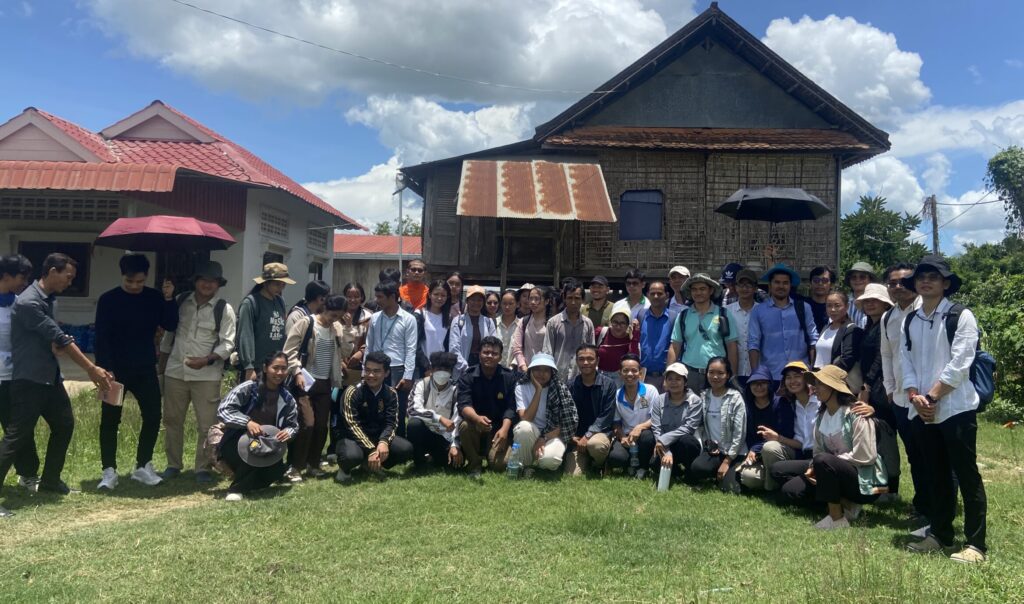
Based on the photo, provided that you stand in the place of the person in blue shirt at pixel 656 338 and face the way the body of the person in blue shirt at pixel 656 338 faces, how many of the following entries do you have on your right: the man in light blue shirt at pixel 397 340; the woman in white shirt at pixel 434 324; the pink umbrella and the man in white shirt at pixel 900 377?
3

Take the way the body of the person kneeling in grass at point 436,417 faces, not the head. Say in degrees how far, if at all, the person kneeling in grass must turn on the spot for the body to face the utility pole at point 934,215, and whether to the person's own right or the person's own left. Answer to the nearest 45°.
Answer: approximately 135° to the person's own left

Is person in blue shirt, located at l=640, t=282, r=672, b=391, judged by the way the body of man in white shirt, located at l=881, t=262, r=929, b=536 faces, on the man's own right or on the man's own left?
on the man's own right

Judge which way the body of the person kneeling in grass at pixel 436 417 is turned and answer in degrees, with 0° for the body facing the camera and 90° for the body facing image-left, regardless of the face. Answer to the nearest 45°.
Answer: approximately 0°

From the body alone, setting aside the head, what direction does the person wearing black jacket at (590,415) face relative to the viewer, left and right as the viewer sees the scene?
facing the viewer

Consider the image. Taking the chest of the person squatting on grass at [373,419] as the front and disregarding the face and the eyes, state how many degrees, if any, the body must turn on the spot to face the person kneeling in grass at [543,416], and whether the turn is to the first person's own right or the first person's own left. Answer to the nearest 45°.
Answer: approximately 90° to the first person's own left

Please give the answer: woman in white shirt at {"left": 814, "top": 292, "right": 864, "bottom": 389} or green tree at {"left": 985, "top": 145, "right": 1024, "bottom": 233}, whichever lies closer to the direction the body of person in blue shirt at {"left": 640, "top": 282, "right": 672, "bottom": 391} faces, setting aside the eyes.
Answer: the woman in white shirt

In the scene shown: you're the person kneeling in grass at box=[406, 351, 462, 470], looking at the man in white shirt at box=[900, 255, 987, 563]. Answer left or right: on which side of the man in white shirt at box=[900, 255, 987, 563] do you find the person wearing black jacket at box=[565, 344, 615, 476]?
left

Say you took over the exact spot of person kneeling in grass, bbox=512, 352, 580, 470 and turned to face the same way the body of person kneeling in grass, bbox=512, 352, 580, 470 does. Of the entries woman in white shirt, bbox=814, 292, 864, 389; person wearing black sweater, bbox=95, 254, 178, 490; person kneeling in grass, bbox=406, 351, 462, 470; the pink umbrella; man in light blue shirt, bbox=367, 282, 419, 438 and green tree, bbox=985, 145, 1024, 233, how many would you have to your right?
4

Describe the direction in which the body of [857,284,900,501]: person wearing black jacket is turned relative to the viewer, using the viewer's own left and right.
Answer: facing the viewer and to the left of the viewer
